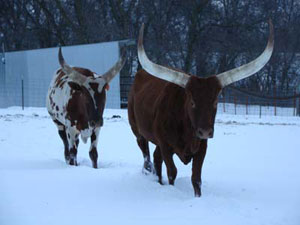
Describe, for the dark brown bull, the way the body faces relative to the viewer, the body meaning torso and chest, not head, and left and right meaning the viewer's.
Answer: facing the viewer and to the right of the viewer

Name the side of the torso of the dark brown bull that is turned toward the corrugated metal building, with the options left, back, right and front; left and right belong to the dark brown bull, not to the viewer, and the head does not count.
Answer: back

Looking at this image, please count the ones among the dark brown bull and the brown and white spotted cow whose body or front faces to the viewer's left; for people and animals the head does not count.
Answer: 0

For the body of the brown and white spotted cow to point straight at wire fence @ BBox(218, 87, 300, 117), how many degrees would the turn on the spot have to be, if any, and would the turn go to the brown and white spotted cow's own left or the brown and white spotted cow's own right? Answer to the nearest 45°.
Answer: approximately 90° to the brown and white spotted cow's own left

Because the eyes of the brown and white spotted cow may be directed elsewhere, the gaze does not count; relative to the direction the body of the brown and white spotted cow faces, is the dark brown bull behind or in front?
in front

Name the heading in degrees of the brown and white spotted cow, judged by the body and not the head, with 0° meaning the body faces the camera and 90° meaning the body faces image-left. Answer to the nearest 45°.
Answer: approximately 315°

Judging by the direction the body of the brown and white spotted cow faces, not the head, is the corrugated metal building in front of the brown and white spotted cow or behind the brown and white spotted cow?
behind

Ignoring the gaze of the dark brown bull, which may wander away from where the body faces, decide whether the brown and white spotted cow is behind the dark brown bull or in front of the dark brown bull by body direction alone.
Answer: behind

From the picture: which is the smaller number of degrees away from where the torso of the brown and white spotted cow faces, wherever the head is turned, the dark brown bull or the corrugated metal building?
the dark brown bull
